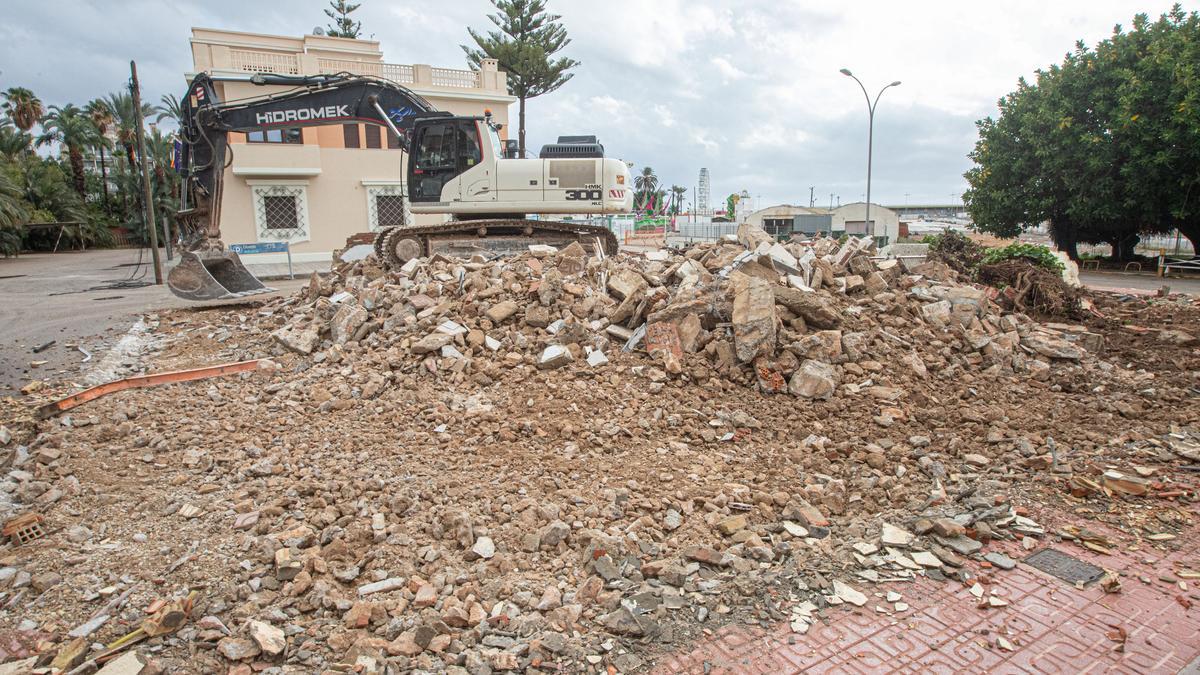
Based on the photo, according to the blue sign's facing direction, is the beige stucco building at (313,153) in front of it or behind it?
behind

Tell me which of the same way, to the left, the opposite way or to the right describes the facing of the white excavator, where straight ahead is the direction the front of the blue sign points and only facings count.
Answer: to the right

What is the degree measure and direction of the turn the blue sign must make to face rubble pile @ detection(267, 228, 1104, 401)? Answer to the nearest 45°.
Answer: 0° — it already faces it

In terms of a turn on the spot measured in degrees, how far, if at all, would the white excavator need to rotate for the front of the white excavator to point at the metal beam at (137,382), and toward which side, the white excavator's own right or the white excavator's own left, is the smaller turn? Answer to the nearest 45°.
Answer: approximately 45° to the white excavator's own left

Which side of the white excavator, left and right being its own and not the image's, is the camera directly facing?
left

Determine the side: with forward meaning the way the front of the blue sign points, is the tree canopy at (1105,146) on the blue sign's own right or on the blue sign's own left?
on the blue sign's own left

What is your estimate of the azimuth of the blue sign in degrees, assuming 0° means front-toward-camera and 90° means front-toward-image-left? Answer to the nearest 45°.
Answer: approximately 0°

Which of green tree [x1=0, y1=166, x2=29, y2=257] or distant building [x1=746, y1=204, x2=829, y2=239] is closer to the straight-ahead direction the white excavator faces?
the green tree

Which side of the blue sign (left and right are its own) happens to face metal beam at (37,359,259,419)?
front

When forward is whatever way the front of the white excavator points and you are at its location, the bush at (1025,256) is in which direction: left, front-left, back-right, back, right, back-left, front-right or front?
back

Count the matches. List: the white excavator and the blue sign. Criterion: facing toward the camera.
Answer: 1

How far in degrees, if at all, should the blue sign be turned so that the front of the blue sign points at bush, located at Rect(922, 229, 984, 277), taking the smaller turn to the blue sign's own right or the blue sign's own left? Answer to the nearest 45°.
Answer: approximately 45° to the blue sign's own left

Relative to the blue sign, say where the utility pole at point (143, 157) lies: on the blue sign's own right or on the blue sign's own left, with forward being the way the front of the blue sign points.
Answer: on the blue sign's own right
